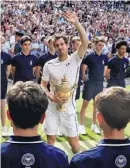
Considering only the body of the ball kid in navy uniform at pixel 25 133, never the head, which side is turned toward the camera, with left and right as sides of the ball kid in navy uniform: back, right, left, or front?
back

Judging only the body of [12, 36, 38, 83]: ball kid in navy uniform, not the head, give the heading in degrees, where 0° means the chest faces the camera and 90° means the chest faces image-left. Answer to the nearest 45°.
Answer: approximately 0°

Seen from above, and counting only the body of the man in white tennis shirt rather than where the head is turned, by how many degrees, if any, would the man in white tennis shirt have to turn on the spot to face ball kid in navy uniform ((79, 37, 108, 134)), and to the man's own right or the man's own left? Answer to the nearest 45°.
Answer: approximately 180°

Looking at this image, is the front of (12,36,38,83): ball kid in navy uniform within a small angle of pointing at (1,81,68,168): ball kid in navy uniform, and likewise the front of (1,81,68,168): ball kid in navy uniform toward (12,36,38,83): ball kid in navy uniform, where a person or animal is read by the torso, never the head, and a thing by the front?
yes

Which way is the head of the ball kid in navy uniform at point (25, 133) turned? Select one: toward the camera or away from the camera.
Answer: away from the camera

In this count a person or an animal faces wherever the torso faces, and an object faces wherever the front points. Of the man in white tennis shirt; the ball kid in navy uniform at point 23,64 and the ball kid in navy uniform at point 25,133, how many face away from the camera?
1

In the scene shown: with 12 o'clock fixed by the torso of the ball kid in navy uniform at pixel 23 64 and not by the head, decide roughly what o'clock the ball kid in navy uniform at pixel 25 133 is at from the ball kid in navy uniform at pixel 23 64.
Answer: the ball kid in navy uniform at pixel 25 133 is roughly at 12 o'clock from the ball kid in navy uniform at pixel 23 64.

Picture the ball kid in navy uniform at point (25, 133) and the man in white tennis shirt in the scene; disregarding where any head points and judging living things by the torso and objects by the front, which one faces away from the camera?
the ball kid in navy uniform

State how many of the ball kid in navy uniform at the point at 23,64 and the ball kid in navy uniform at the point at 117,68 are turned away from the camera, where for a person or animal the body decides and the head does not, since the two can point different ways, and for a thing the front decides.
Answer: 0

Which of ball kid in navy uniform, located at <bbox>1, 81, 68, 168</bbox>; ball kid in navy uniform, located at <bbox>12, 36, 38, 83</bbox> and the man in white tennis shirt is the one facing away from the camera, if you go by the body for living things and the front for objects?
ball kid in navy uniform, located at <bbox>1, 81, 68, 168</bbox>

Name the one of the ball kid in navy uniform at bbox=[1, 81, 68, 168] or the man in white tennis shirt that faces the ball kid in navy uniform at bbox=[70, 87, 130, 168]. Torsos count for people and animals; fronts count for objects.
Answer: the man in white tennis shirt

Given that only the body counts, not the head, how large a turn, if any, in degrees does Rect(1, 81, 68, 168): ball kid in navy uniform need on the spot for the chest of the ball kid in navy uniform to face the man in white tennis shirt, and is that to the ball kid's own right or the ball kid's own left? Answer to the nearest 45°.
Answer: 0° — they already face them

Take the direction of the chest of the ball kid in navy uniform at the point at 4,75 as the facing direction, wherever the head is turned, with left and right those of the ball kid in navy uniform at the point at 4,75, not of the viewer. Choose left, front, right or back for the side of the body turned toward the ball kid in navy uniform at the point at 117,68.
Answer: left

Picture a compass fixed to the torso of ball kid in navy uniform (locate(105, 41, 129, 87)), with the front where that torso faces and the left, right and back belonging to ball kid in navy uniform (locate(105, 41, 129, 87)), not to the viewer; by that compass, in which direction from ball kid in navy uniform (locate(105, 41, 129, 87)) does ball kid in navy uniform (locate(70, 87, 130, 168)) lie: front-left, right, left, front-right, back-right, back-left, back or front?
front-right

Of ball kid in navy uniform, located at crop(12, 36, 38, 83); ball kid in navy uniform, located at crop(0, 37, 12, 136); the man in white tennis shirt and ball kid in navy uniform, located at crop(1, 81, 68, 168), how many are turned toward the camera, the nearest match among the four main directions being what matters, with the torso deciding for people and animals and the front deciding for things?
3

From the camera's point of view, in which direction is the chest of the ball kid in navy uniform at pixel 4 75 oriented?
toward the camera
